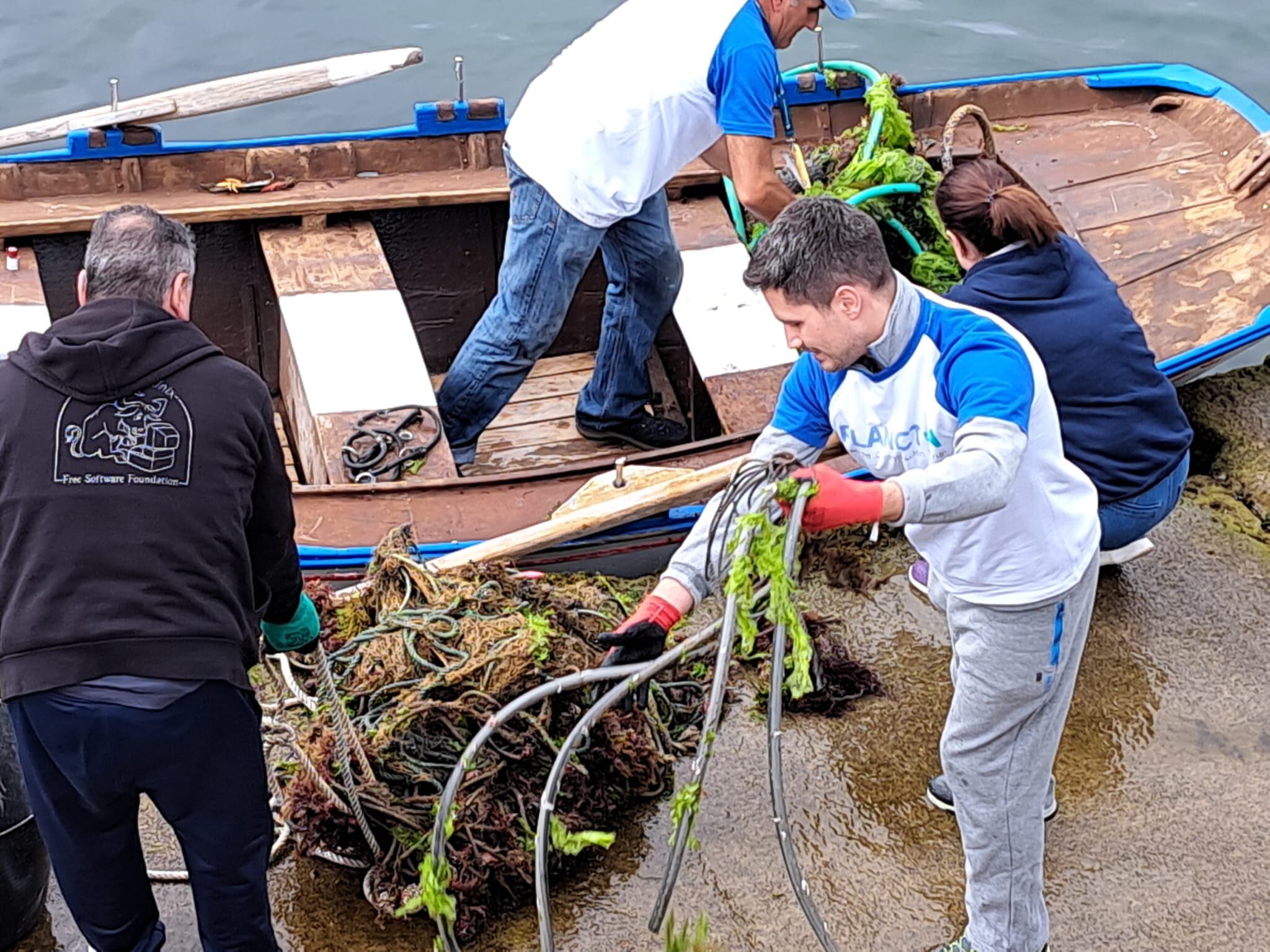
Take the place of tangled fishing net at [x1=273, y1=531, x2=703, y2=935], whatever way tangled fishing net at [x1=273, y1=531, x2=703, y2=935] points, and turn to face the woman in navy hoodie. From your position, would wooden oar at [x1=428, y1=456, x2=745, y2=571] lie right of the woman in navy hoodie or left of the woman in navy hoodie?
left

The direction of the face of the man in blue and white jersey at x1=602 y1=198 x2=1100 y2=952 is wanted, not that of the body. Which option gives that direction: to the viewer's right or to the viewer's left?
to the viewer's left

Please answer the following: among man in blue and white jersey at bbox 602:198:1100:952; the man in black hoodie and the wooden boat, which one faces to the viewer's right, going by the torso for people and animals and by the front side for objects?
the wooden boat

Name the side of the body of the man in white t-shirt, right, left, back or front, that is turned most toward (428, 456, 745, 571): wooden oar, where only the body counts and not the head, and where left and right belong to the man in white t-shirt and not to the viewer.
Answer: right

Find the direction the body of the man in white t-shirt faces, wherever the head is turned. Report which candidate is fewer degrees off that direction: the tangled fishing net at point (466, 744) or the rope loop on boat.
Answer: the rope loop on boat

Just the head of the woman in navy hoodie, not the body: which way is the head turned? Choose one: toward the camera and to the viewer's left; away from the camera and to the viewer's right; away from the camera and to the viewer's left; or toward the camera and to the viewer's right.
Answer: away from the camera and to the viewer's left

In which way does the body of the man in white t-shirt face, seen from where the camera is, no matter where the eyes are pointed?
to the viewer's right

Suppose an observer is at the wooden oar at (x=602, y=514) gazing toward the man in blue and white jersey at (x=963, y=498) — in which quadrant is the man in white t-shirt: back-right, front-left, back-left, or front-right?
back-left

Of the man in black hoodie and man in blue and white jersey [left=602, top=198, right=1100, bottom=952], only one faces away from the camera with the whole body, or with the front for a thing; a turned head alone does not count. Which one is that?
the man in black hoodie

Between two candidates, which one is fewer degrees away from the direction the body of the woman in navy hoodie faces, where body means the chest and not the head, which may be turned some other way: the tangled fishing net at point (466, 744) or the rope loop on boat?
the rope loop on boat

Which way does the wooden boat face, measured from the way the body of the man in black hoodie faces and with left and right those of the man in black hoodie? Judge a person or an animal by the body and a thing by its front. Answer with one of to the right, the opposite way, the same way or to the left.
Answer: to the right

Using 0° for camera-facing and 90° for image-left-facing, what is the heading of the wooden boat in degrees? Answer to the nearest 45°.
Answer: approximately 270°

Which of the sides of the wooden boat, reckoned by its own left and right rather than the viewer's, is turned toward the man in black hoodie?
right

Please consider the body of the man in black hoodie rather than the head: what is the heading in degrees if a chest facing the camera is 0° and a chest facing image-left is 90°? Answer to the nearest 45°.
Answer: approximately 180°

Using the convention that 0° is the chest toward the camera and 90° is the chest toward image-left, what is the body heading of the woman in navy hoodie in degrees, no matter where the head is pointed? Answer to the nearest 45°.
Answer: approximately 135°
